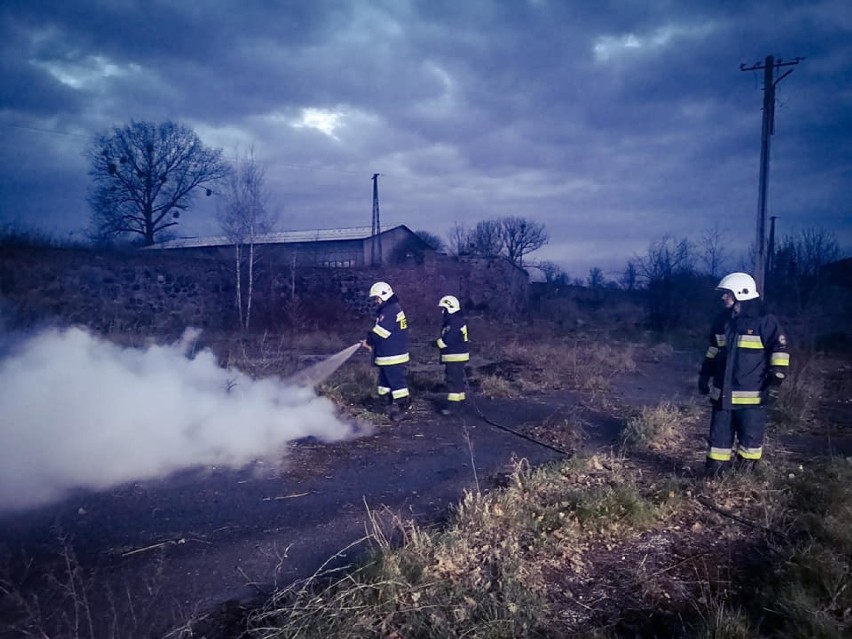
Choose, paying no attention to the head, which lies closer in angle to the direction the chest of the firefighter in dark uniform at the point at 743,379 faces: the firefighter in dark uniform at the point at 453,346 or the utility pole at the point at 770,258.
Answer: the firefighter in dark uniform

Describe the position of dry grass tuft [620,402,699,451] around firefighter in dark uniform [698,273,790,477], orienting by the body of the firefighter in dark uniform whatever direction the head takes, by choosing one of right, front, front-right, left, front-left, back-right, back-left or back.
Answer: right

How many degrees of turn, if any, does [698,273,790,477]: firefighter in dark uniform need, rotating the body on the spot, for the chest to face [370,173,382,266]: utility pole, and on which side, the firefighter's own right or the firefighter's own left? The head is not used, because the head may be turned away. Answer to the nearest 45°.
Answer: approximately 90° to the firefighter's own right

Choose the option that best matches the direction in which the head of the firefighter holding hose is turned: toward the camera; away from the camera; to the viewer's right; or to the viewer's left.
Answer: to the viewer's left

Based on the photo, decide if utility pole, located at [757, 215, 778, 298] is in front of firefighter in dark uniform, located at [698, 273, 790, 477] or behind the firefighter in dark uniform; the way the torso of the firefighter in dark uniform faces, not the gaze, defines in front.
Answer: behind

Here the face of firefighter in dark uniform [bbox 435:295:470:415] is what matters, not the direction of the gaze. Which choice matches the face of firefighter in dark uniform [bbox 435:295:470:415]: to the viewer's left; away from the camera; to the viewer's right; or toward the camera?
to the viewer's left

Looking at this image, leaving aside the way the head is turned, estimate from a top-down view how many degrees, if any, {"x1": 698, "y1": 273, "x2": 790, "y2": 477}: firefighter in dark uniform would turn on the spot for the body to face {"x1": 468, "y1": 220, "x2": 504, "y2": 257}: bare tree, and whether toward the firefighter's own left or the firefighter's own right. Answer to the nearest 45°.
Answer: approximately 90° to the firefighter's own right

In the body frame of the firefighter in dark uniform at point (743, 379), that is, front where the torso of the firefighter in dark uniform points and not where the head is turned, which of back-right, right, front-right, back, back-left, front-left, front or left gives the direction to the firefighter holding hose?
front-right

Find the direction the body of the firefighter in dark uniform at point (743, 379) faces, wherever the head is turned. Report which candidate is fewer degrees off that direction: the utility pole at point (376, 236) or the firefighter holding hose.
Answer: the firefighter holding hose

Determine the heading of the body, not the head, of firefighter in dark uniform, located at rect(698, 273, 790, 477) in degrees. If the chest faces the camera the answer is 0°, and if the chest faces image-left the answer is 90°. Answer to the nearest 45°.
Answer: approximately 45°

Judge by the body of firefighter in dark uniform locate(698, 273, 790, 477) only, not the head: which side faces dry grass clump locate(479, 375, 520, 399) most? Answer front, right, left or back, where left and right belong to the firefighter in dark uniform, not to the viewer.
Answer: right
